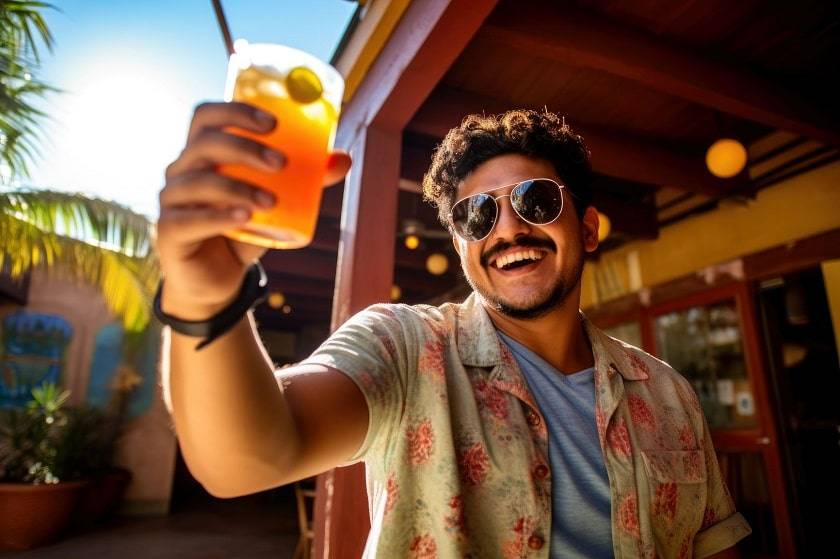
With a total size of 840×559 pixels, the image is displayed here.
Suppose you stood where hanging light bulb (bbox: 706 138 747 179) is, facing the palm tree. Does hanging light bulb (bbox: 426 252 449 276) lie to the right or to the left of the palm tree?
right

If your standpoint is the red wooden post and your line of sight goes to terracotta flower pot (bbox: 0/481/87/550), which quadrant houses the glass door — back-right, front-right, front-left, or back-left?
back-right

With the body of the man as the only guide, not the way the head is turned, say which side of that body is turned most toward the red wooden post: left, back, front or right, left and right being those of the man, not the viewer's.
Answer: back

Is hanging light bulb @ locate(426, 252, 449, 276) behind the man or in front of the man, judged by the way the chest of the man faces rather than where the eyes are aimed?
behind

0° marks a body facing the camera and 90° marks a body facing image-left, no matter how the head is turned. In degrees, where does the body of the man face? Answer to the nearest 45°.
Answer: approximately 0°

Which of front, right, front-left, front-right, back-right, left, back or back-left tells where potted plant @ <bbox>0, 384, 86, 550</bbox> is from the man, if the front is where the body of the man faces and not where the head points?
back-right

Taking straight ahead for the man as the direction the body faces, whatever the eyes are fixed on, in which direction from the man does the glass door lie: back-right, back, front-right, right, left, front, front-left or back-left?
back-left
